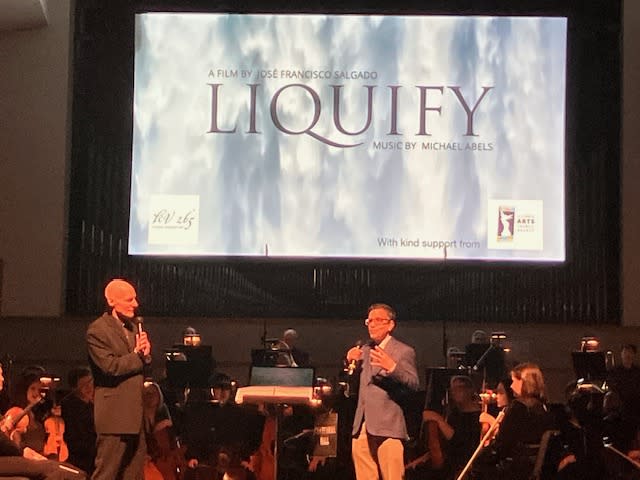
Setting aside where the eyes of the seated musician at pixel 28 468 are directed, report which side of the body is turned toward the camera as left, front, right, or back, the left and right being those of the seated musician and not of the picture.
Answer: right

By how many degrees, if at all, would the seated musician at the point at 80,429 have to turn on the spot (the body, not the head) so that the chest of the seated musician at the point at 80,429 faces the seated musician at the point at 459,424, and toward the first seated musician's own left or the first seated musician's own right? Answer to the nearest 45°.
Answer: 0° — they already face them

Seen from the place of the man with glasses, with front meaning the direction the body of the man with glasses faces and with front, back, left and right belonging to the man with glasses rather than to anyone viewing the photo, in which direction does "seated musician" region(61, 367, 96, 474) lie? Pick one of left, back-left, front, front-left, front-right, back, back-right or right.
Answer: front-right

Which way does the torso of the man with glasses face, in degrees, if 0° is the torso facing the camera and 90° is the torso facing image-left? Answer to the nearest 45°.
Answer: approximately 45°

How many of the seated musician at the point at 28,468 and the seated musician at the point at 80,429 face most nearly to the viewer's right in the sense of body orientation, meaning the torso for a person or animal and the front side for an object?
2

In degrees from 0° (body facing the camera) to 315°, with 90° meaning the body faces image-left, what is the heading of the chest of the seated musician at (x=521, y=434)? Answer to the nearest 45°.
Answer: approximately 135°

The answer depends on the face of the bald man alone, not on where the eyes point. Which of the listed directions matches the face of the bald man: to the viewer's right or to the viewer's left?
to the viewer's right

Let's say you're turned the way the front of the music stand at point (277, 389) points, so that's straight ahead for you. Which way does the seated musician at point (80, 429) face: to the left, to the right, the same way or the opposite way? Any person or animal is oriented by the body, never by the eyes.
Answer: to the left

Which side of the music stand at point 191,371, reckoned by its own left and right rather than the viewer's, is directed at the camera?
back

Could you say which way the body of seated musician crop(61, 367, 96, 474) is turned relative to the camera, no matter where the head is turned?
to the viewer's right
